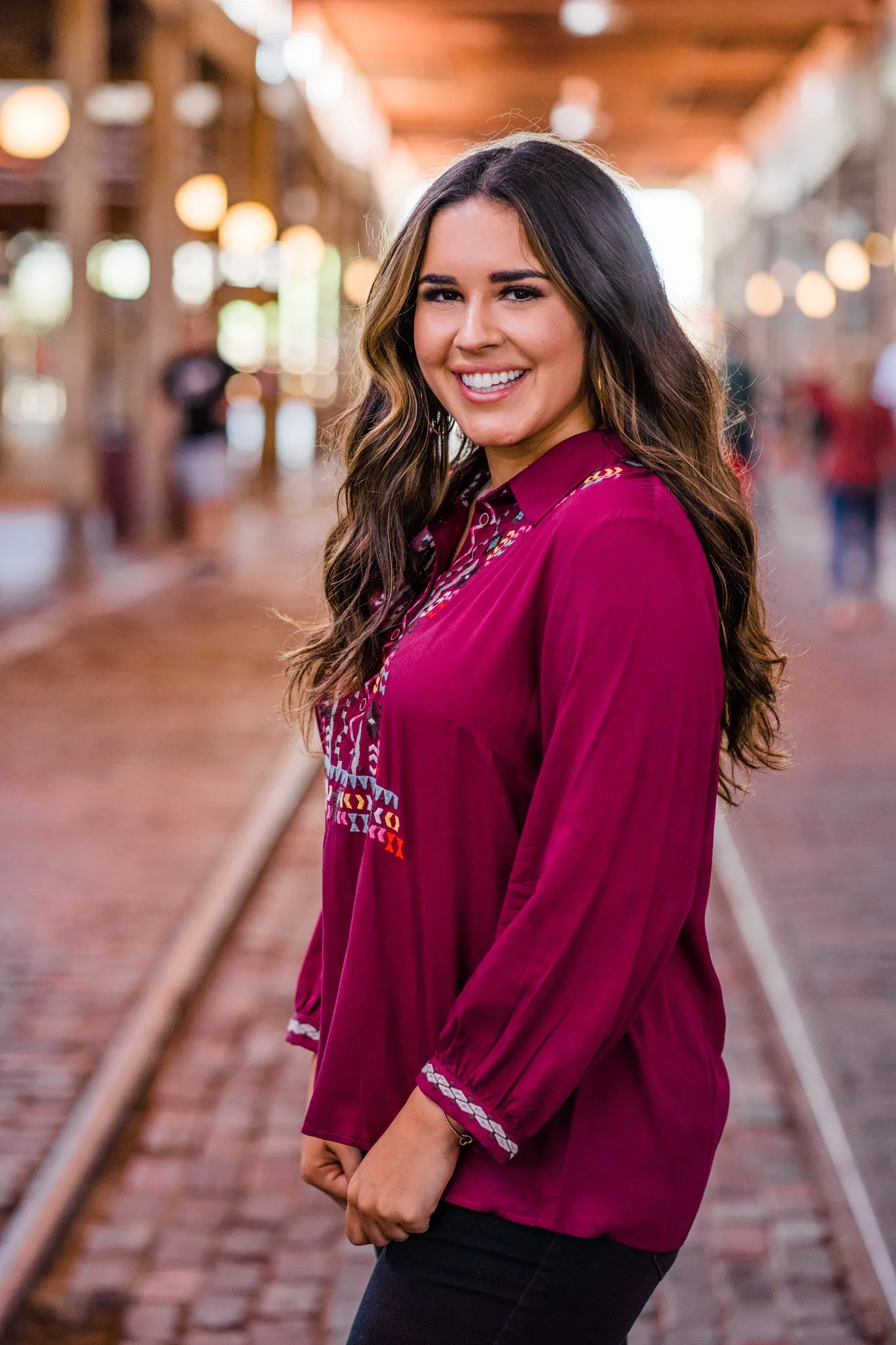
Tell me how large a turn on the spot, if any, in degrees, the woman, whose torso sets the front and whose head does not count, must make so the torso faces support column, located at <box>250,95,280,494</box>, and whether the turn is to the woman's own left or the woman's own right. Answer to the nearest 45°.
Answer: approximately 135° to the woman's own right

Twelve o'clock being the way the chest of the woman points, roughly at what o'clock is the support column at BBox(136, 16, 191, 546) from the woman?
The support column is roughly at 4 o'clock from the woman.

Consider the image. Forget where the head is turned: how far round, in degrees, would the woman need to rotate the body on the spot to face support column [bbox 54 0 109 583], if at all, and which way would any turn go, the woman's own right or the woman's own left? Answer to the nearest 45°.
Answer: approximately 135° to the woman's own right

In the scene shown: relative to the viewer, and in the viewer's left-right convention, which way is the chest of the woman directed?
facing the viewer and to the left of the viewer

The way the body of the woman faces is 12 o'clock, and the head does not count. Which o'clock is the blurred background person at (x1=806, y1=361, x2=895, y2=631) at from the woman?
The blurred background person is roughly at 5 o'clock from the woman.

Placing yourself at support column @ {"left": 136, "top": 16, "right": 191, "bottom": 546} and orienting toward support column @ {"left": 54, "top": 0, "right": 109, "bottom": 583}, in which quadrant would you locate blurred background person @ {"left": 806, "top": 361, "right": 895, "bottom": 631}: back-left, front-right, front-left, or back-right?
front-left

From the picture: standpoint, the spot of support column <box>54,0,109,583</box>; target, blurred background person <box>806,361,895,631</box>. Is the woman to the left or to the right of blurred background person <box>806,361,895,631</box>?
right
